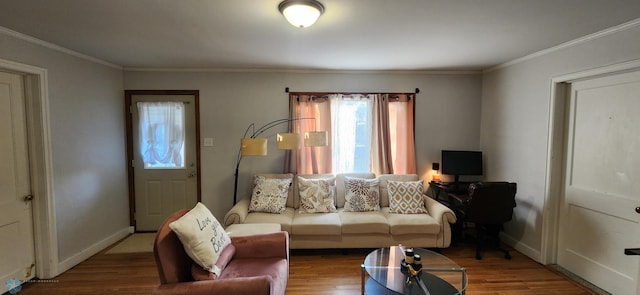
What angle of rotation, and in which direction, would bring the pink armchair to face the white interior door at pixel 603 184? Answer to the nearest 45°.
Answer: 0° — it already faces it

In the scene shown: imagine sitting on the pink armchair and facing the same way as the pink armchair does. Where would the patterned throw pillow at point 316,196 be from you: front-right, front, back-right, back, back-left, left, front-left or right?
front-left

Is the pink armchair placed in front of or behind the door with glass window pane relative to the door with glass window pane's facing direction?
in front

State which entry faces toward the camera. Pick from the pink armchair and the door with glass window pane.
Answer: the door with glass window pane

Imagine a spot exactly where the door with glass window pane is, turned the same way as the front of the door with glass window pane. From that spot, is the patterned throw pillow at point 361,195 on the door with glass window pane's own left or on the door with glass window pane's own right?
on the door with glass window pane's own left

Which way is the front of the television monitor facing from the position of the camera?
facing the viewer

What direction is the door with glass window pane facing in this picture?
toward the camera

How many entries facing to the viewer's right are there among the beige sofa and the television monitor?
0

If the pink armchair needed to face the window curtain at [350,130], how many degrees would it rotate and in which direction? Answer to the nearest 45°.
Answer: approximately 45° to its left

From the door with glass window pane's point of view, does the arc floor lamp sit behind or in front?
in front

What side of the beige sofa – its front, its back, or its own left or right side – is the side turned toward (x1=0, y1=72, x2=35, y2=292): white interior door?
right

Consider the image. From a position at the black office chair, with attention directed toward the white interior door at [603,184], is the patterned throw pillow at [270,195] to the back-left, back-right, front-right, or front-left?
back-right

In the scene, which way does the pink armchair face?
to the viewer's right

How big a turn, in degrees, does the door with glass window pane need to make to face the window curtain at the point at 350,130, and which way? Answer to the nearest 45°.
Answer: approximately 45° to its left

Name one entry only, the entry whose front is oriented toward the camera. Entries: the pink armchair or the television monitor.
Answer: the television monitor
